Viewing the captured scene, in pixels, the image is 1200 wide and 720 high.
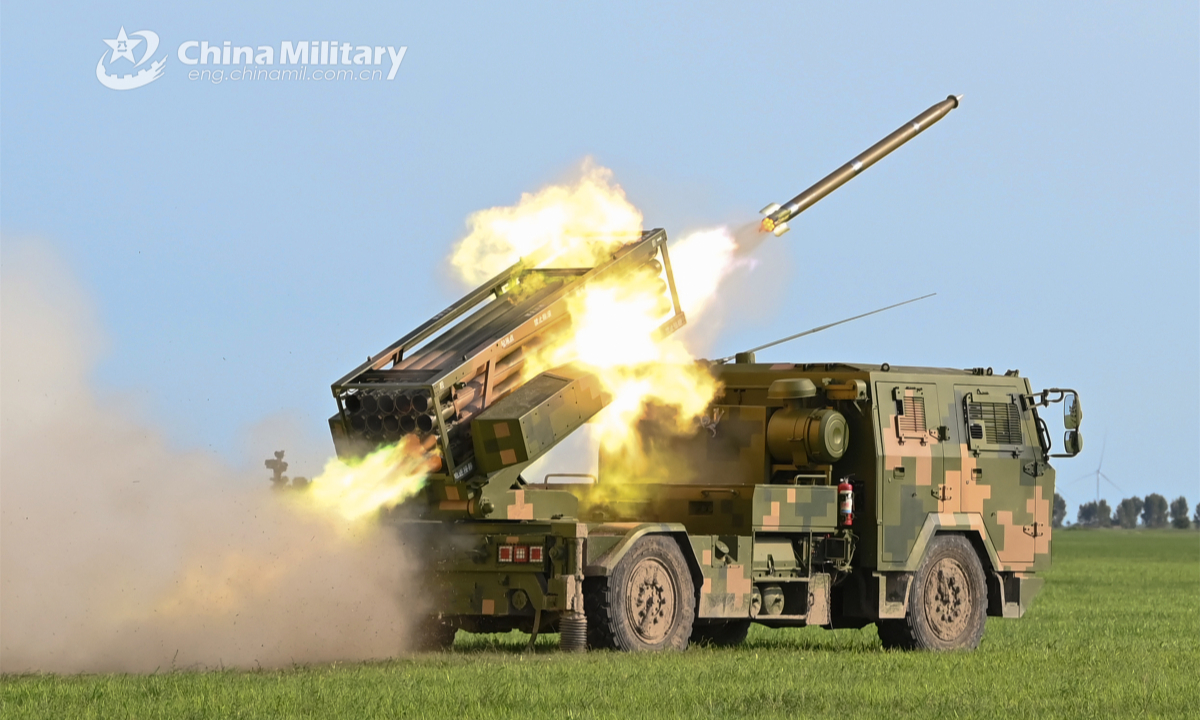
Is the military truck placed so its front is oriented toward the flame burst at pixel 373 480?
no

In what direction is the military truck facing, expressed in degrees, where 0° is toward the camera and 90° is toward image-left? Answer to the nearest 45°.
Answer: approximately 225°
